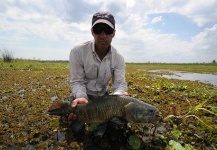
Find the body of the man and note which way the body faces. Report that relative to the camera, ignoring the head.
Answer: toward the camera
